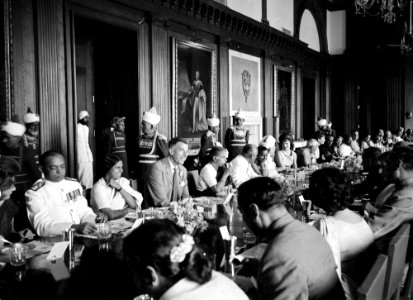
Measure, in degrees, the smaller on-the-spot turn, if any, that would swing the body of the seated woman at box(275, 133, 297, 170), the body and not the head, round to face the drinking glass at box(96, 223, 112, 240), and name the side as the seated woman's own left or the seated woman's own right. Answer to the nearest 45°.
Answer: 0° — they already face it

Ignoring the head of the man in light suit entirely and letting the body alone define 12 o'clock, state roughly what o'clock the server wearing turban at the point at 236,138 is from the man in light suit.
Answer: The server wearing turban is roughly at 8 o'clock from the man in light suit.

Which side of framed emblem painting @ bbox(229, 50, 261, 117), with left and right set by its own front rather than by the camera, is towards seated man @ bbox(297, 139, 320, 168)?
front

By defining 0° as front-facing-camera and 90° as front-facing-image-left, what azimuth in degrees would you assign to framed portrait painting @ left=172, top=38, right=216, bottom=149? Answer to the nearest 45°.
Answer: approximately 315°

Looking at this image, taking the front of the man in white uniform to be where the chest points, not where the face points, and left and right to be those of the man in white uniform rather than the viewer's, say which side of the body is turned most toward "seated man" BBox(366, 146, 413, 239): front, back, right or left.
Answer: front

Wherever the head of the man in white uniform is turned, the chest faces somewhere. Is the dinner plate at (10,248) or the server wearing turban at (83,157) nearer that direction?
the dinner plate

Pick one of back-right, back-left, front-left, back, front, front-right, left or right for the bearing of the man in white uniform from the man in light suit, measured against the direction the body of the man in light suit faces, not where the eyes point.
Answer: right

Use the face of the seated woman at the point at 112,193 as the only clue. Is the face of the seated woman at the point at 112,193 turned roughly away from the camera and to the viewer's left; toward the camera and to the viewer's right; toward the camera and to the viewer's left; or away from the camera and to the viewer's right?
toward the camera and to the viewer's right

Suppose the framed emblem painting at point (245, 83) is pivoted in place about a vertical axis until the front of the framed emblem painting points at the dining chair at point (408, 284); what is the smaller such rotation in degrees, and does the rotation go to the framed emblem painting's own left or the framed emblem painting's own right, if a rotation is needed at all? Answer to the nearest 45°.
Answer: approximately 45° to the framed emblem painting's own right

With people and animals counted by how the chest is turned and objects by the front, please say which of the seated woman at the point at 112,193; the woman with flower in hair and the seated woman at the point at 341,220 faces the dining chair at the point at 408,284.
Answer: the seated woman at the point at 112,193

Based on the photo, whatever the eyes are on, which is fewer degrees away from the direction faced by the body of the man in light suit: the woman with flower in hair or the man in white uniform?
the woman with flower in hair

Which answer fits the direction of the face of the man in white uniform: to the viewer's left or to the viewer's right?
to the viewer's right

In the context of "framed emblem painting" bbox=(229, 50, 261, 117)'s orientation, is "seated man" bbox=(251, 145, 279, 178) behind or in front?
in front
